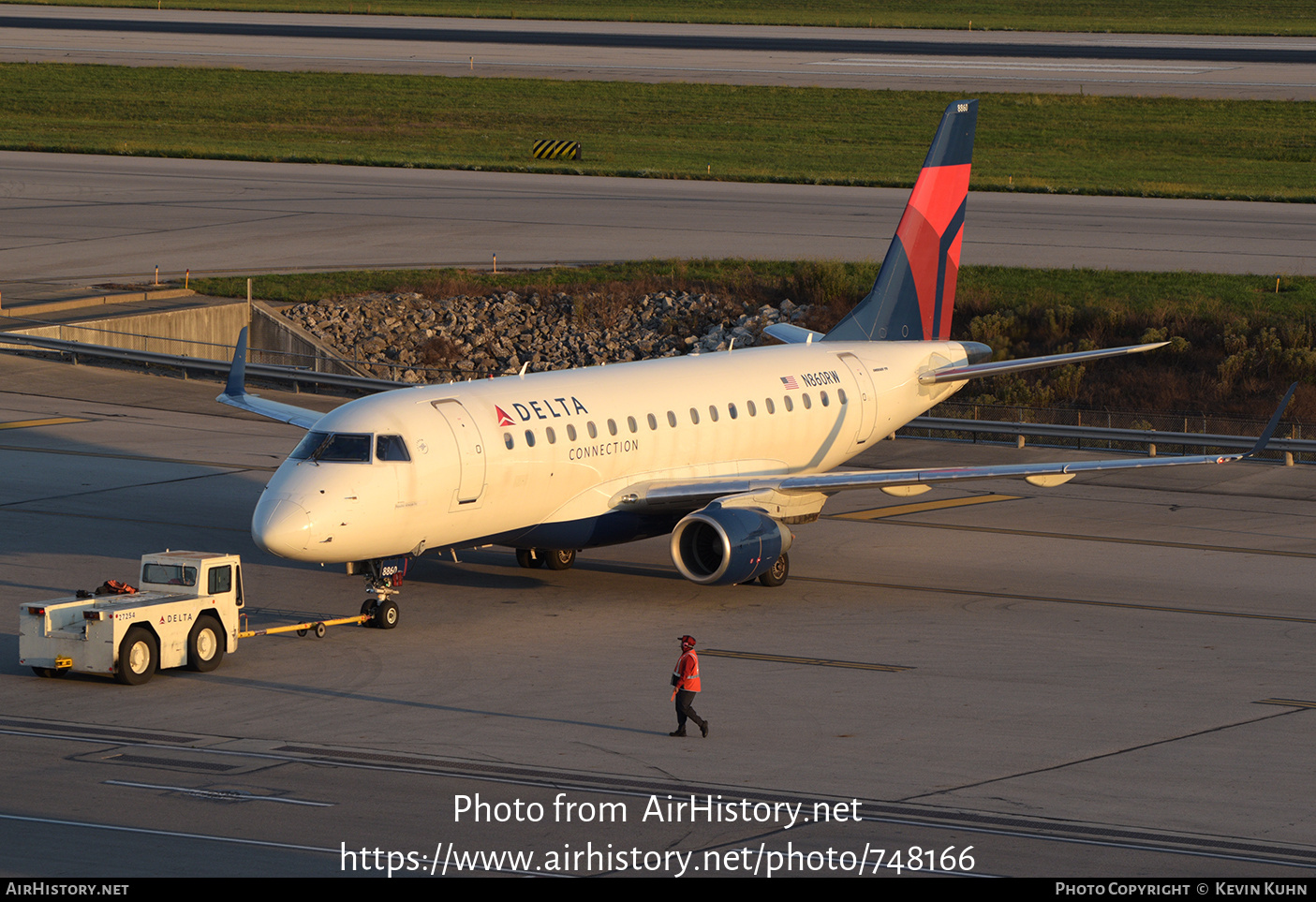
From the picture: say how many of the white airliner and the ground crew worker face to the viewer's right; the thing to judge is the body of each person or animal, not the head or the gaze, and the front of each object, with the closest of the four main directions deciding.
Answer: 0

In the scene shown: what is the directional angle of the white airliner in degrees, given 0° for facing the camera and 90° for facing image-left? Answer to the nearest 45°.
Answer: approximately 45°

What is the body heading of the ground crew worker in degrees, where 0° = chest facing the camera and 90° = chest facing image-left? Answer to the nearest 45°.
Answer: approximately 90°

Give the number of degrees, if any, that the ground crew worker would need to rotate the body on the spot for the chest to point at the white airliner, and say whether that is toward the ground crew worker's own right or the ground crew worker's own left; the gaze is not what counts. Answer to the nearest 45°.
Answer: approximately 90° to the ground crew worker's own right

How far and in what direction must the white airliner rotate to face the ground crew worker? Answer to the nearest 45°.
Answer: approximately 45° to its left

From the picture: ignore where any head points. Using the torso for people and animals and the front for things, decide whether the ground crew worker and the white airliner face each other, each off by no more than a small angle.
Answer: no
